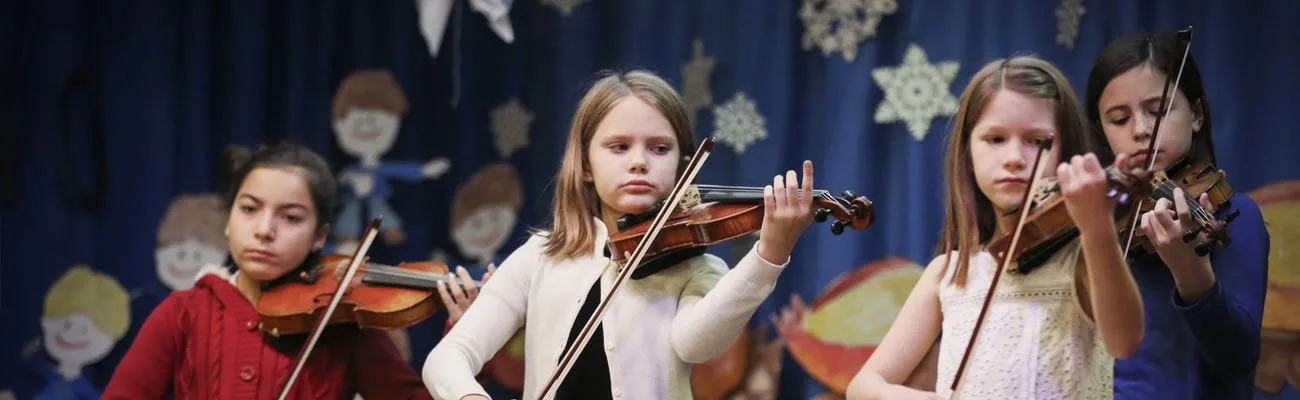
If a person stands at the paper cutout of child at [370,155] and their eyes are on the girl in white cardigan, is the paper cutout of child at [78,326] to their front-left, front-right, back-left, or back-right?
back-right

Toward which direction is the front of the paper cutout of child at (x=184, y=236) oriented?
toward the camera

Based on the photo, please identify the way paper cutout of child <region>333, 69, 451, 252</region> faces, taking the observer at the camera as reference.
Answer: facing the viewer

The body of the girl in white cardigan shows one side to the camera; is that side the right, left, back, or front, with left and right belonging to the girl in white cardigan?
front

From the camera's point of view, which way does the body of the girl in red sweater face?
toward the camera

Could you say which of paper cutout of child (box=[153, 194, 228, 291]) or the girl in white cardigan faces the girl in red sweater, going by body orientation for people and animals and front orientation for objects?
the paper cutout of child

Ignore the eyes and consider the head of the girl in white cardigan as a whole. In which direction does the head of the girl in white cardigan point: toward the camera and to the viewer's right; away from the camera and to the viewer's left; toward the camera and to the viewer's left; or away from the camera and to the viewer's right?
toward the camera and to the viewer's right

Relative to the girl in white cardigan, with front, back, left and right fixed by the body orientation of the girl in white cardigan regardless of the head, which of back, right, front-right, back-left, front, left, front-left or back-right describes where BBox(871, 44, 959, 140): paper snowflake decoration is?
back-left

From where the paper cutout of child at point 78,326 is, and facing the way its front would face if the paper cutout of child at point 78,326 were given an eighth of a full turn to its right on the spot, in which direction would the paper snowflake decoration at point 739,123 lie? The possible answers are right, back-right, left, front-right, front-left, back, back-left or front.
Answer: left

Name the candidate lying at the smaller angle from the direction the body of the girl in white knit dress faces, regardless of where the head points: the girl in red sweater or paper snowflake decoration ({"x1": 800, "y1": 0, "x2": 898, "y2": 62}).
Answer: the girl in red sweater

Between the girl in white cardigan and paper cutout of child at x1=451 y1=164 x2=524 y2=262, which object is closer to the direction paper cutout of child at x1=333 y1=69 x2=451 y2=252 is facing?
the girl in white cardigan
